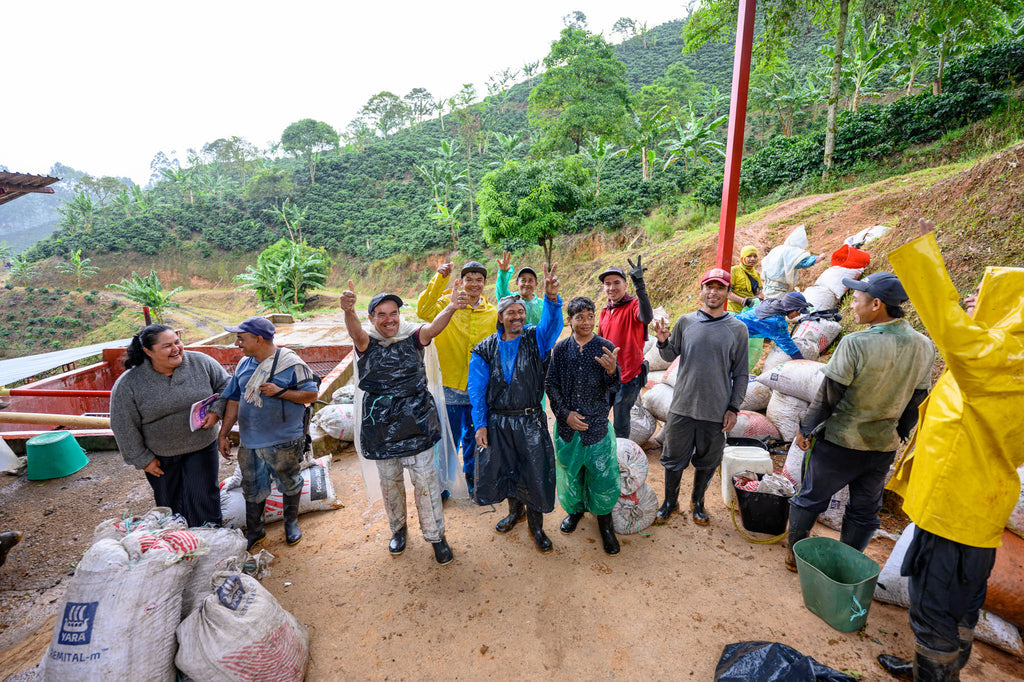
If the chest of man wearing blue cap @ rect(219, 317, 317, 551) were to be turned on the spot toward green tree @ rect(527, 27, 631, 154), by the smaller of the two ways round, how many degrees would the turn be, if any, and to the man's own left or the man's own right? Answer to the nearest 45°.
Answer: approximately 180°

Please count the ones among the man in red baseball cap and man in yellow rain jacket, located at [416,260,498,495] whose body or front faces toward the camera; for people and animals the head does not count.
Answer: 2

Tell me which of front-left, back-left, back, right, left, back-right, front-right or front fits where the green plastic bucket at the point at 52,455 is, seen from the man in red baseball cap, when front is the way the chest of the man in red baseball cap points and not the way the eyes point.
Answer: right

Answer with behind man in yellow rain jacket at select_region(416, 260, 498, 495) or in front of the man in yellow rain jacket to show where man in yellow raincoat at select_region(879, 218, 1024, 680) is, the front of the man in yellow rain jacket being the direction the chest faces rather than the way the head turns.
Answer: in front

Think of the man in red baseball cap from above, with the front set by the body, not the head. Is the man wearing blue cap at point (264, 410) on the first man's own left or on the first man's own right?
on the first man's own right

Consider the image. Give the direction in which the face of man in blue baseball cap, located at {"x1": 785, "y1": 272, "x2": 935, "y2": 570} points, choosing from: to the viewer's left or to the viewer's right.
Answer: to the viewer's left
